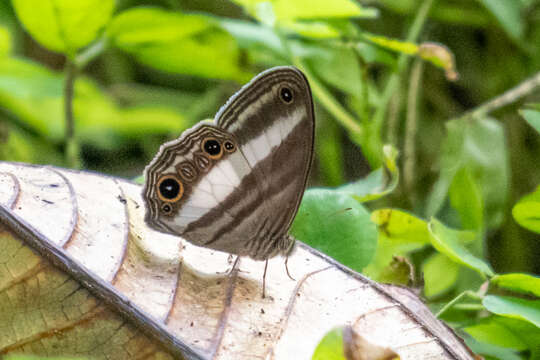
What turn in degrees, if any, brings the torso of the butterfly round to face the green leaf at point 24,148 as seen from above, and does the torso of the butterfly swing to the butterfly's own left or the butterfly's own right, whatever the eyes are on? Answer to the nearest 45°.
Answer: approximately 135° to the butterfly's own left

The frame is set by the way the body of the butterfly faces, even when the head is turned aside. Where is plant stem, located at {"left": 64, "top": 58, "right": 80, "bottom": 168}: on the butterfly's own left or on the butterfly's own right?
on the butterfly's own left

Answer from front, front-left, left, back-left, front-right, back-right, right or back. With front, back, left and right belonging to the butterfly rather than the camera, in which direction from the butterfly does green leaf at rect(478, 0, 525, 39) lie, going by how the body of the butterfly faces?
front-left

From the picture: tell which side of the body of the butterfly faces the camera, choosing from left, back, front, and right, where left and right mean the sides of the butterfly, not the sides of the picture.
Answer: right

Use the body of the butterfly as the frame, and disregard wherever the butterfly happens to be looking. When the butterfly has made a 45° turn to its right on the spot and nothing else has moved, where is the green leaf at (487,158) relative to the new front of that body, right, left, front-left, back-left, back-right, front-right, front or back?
left

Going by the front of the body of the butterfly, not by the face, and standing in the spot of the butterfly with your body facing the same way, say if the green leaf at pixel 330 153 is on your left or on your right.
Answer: on your left
